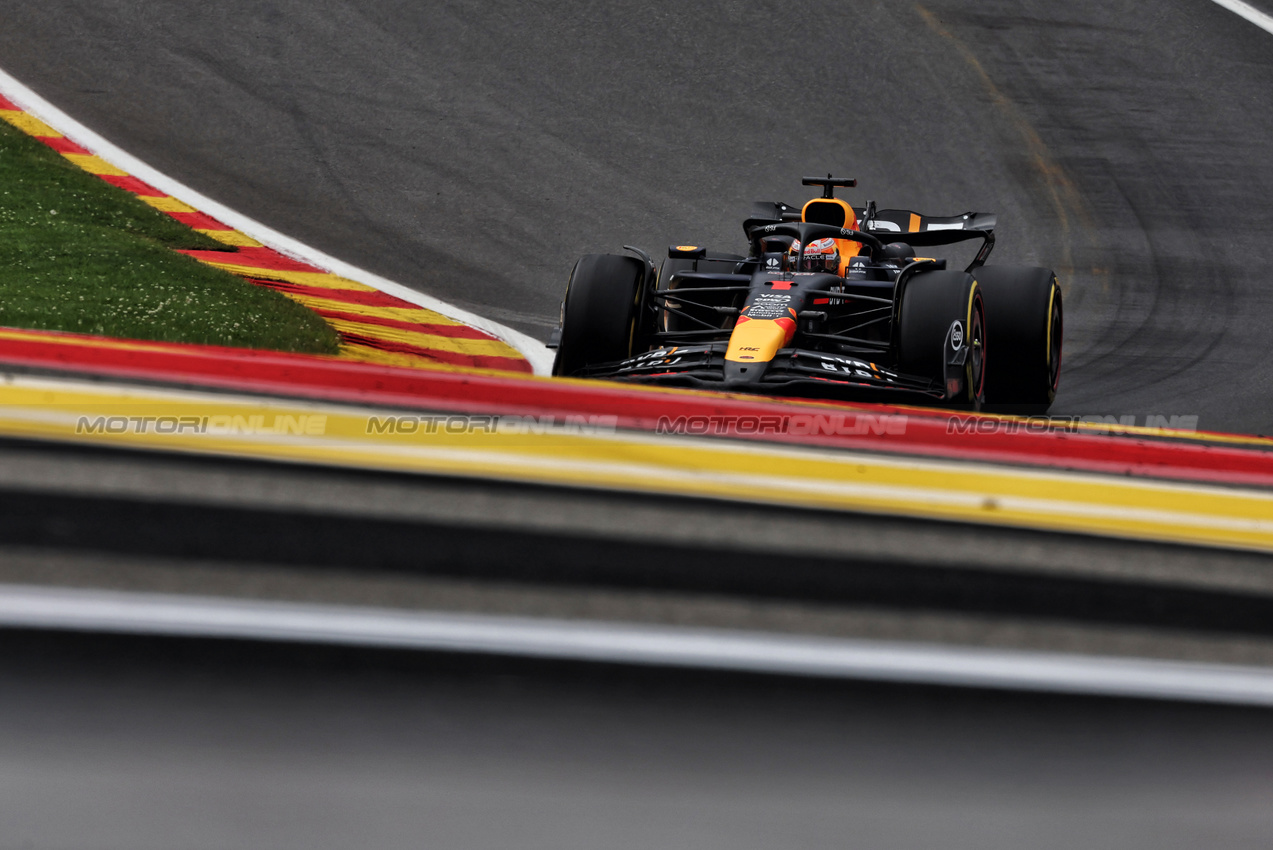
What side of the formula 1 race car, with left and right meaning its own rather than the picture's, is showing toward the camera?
front
